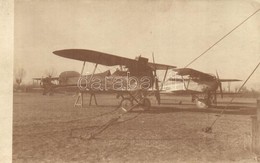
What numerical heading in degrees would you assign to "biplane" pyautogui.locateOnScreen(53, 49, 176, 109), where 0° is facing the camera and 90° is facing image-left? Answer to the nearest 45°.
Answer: approximately 315°

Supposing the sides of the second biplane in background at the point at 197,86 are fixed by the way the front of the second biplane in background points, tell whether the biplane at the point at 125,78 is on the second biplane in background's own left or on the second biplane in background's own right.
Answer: on the second biplane in background's own right

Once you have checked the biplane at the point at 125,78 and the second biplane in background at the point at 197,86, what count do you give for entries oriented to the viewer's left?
0

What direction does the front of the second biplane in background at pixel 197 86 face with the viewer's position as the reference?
facing the viewer and to the right of the viewer

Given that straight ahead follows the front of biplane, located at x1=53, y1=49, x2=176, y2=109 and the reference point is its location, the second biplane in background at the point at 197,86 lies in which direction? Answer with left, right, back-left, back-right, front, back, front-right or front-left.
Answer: left
